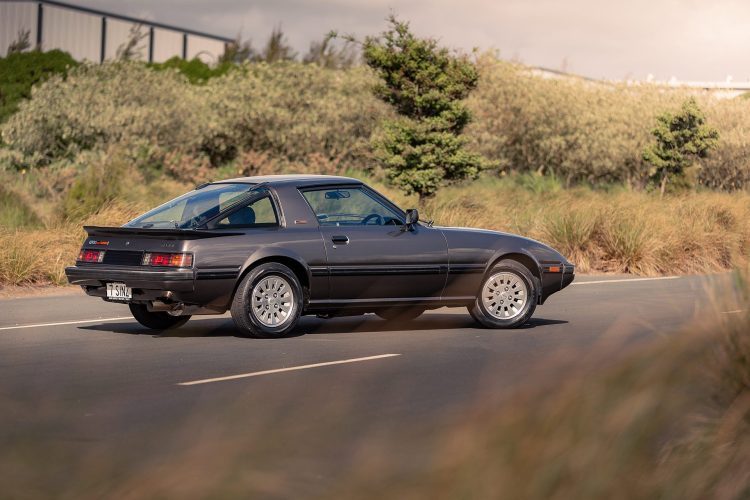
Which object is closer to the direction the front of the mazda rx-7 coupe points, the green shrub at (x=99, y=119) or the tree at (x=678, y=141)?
the tree

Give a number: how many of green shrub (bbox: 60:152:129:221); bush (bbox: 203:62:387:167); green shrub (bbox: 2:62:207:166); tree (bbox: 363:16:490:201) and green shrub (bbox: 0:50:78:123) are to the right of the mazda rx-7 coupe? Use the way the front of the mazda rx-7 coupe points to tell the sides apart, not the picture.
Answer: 0

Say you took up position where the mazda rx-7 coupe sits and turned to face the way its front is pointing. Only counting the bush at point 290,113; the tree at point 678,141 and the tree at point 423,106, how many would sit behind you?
0

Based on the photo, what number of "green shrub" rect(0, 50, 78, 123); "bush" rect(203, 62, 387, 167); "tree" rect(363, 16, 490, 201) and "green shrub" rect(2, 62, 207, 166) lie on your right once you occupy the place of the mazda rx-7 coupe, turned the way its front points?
0

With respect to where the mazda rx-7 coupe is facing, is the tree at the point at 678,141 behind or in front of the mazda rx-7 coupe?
in front

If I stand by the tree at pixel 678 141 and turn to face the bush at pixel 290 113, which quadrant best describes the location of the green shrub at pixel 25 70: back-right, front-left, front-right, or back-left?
front-right

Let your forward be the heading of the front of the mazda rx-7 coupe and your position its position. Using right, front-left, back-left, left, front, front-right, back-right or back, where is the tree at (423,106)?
front-left

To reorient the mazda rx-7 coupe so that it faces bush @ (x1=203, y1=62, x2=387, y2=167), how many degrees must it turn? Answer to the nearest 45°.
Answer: approximately 45° to its left

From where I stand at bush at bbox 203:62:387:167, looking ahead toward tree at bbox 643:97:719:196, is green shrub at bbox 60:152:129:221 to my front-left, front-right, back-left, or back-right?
back-right

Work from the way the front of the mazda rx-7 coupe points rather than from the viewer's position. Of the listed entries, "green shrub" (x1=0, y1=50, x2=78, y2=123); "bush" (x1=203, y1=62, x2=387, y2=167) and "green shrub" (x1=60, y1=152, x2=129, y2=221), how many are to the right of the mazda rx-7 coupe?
0

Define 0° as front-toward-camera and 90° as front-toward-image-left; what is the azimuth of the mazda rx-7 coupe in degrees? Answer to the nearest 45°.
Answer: approximately 225°

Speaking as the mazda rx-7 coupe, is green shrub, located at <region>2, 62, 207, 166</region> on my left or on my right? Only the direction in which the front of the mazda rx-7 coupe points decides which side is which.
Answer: on my left

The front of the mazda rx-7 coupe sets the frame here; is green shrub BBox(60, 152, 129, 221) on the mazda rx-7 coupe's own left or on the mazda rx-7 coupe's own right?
on the mazda rx-7 coupe's own left
